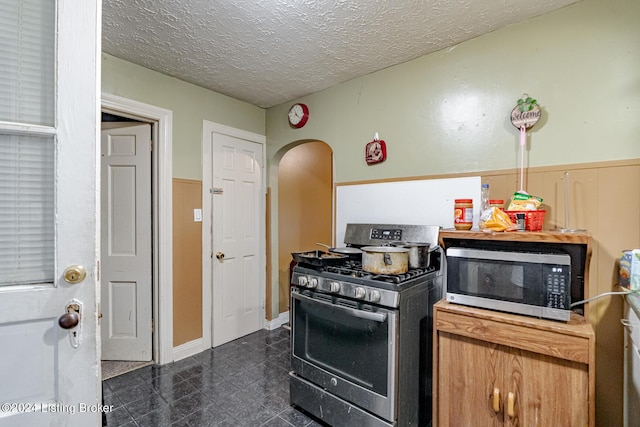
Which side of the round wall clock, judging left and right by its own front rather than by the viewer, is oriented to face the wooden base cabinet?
left

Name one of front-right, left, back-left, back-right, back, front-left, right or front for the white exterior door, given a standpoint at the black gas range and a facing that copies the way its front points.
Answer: front

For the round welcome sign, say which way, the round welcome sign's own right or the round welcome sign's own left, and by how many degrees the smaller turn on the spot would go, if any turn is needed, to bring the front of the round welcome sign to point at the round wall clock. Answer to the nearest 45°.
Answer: approximately 90° to the round welcome sign's own right

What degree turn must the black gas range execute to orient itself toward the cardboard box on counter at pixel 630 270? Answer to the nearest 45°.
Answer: approximately 135° to its left

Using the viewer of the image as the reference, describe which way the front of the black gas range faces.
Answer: facing the viewer and to the left of the viewer

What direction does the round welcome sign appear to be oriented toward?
toward the camera

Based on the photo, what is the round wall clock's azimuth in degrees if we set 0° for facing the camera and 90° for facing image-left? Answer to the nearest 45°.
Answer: approximately 45°

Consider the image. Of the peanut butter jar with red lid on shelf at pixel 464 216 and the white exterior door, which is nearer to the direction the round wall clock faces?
the white exterior door

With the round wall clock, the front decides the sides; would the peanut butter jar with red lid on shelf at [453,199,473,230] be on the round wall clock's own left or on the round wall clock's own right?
on the round wall clock's own left
